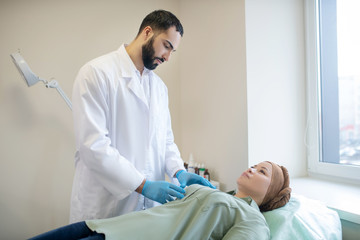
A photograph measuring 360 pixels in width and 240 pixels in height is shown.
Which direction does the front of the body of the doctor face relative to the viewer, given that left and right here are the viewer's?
facing the viewer and to the right of the viewer

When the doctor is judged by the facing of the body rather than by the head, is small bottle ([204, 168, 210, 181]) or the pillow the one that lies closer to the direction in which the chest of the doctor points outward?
the pillow

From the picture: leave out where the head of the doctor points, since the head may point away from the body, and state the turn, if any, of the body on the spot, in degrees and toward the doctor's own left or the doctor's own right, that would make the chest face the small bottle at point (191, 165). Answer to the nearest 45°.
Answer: approximately 90° to the doctor's own left

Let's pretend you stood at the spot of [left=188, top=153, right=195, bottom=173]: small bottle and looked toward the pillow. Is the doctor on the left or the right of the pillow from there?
right

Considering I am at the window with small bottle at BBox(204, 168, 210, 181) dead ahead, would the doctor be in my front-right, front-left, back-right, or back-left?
front-left

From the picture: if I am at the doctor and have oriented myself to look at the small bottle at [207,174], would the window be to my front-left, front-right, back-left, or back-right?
front-right

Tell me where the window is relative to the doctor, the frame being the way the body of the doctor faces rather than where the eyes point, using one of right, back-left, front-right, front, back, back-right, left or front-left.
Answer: front-left

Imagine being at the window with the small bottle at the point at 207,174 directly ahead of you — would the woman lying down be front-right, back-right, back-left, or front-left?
front-left
